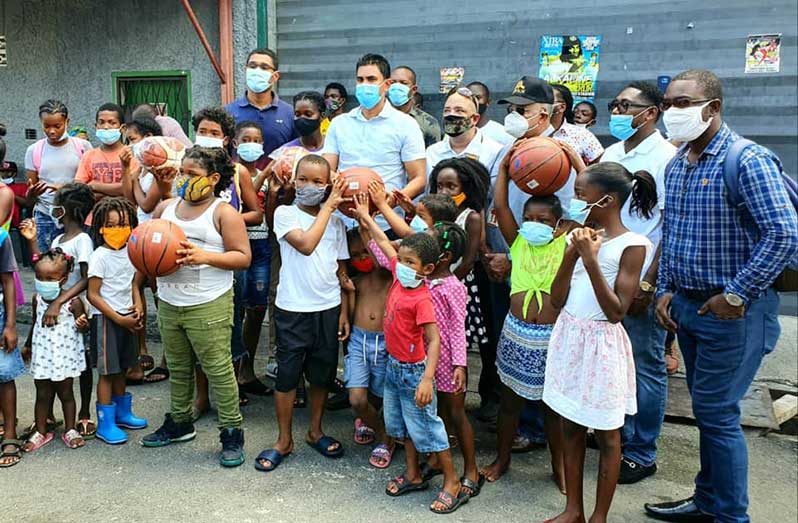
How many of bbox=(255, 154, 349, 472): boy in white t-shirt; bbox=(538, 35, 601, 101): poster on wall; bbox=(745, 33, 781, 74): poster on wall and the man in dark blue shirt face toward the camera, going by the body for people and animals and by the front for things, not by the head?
4

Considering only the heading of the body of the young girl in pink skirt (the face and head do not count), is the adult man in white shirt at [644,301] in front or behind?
behind

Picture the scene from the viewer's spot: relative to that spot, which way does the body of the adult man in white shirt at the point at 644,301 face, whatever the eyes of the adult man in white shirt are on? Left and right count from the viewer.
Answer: facing the viewer and to the left of the viewer

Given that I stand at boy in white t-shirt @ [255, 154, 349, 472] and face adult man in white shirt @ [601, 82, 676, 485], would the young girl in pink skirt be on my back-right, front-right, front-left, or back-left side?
front-right

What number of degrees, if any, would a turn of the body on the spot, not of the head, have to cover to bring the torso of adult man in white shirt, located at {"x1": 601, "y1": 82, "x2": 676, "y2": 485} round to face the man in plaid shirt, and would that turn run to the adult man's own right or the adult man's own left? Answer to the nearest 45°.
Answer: approximately 90° to the adult man's own left

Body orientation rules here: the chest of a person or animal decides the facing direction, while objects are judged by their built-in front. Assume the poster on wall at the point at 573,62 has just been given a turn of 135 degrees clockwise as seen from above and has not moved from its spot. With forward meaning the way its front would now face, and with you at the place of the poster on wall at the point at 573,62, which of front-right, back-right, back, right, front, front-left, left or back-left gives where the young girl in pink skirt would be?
back-left

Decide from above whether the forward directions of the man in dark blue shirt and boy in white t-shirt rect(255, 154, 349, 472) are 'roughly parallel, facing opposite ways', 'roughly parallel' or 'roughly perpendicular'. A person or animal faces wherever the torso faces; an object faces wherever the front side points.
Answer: roughly parallel

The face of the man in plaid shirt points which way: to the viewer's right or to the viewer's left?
to the viewer's left

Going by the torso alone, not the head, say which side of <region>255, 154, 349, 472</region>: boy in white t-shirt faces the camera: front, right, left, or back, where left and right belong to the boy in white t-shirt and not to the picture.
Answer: front

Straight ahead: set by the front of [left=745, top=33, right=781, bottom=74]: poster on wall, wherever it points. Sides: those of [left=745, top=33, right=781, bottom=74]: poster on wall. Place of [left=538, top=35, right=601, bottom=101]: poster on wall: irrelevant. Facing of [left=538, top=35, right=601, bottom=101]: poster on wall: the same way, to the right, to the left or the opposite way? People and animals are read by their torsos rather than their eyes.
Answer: the same way

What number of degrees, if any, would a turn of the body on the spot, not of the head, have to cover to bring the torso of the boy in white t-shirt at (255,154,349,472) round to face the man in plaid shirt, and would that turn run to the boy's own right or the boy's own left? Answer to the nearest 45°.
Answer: approximately 45° to the boy's own left

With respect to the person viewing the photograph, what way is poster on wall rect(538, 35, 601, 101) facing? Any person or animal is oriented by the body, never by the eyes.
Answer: facing the viewer

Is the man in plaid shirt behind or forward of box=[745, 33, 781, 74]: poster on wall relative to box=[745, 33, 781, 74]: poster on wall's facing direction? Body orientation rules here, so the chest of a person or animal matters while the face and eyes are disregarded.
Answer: forward

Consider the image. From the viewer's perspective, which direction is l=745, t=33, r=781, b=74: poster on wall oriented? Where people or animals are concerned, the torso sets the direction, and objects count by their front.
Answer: toward the camera
